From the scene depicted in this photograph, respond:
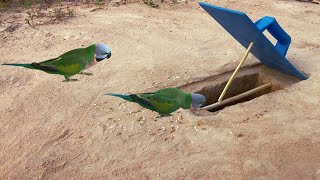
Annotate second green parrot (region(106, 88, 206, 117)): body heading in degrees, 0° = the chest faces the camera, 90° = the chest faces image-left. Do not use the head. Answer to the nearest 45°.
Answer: approximately 270°

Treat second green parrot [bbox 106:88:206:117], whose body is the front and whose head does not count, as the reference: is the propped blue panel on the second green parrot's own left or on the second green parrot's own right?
on the second green parrot's own left

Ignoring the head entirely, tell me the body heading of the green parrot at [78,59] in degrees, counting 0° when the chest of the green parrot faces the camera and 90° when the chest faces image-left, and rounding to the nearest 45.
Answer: approximately 270°

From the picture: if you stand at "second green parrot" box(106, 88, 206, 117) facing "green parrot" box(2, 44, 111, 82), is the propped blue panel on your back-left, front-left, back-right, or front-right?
back-right

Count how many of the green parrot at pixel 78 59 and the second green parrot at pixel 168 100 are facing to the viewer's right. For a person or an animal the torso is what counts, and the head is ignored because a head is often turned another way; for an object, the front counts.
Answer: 2
